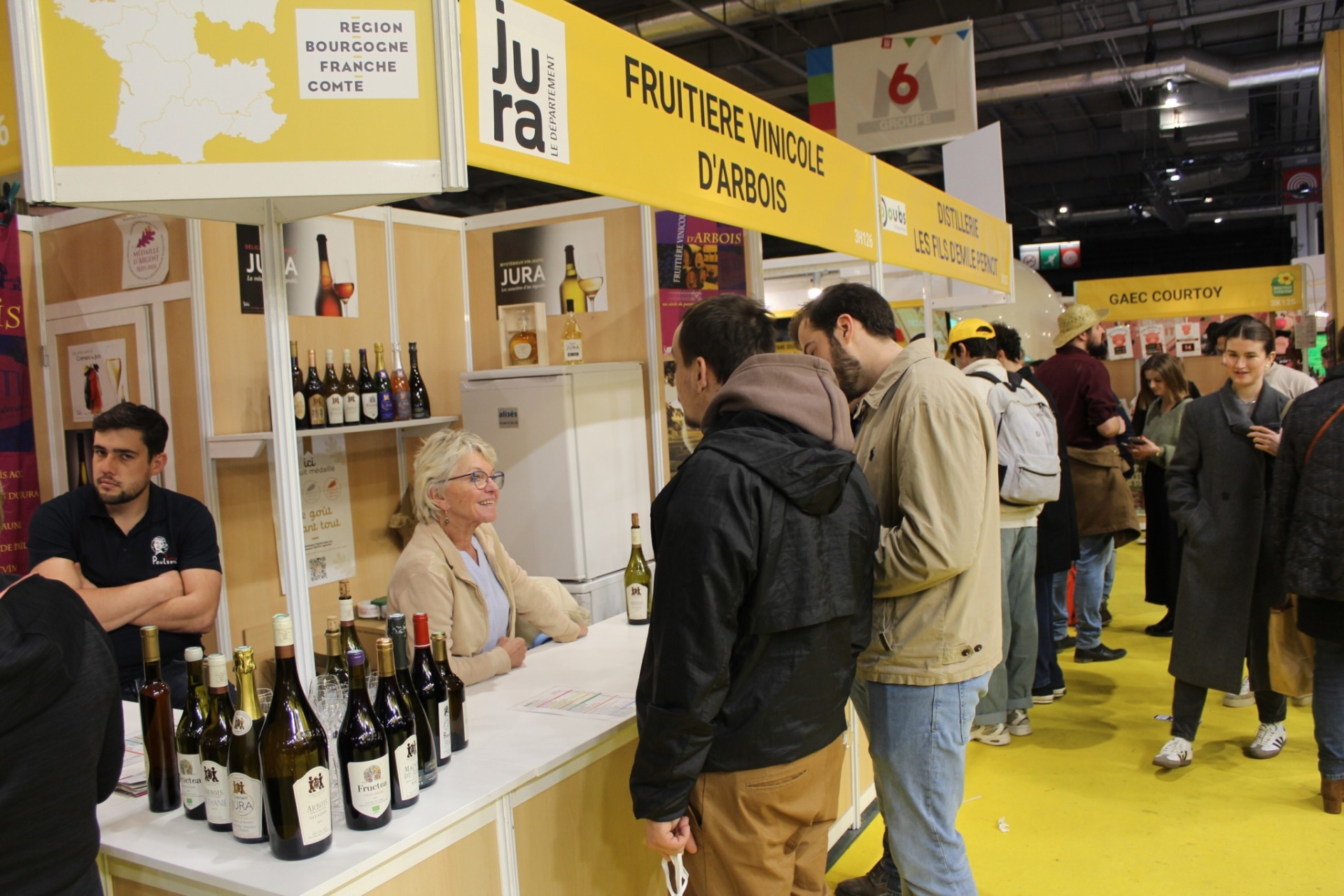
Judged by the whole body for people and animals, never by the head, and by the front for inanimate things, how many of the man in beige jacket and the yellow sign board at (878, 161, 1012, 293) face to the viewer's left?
1

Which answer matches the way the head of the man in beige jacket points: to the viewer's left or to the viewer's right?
to the viewer's left

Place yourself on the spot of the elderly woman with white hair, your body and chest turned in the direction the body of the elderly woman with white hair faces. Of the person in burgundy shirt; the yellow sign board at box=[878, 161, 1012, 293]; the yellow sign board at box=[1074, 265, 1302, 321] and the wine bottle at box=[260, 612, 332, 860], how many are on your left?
3

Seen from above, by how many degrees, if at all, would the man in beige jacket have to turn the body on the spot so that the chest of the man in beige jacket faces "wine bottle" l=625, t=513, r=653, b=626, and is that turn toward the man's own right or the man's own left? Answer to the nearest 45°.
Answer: approximately 45° to the man's own right

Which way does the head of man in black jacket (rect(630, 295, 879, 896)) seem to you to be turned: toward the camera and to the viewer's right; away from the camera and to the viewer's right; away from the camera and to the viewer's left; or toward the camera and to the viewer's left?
away from the camera and to the viewer's left

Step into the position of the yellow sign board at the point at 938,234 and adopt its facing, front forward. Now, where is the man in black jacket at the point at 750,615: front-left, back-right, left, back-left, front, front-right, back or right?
front-right

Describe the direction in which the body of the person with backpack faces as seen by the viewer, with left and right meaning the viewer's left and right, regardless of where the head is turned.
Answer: facing away from the viewer and to the left of the viewer

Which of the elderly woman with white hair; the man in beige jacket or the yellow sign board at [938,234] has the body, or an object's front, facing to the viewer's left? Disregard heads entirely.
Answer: the man in beige jacket

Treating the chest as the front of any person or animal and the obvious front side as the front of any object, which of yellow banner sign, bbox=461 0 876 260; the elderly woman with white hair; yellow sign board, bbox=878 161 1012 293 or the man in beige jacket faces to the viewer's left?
the man in beige jacket

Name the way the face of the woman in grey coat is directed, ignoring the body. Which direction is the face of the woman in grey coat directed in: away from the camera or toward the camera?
toward the camera

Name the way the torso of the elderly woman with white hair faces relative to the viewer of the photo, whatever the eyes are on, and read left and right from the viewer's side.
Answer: facing the viewer and to the right of the viewer

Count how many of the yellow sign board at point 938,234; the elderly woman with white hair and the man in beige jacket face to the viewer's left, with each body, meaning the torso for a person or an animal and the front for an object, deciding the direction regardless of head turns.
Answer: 1

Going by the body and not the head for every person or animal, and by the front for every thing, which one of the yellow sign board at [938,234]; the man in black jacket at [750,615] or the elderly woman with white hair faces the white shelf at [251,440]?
the man in black jacket

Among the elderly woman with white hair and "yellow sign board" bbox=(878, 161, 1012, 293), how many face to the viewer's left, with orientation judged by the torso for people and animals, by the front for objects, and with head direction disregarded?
0

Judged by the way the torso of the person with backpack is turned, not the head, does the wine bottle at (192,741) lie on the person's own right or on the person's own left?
on the person's own left
